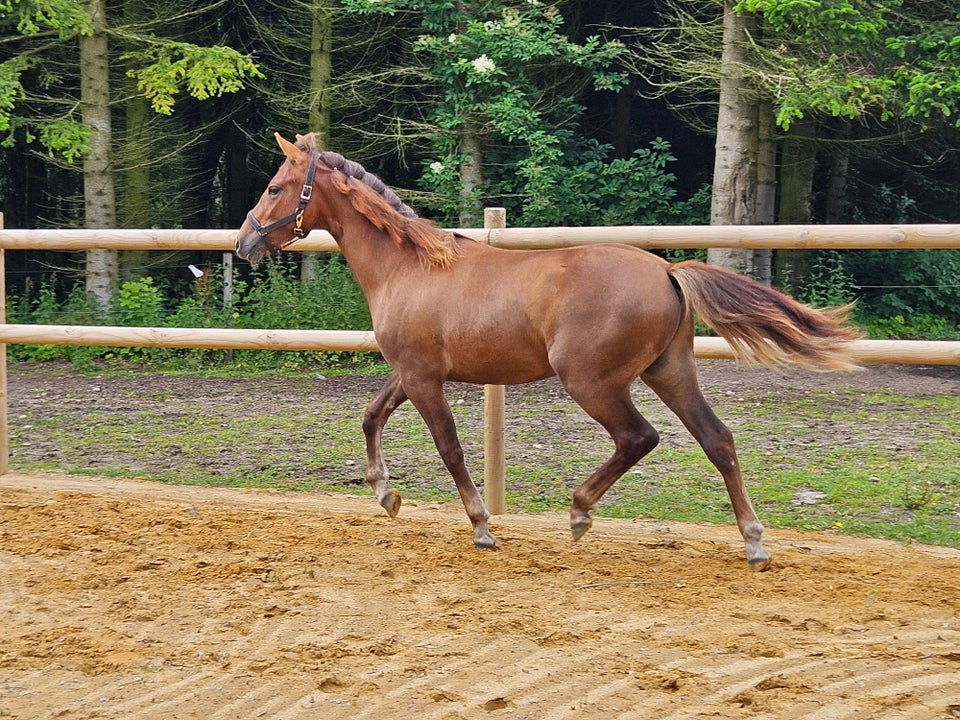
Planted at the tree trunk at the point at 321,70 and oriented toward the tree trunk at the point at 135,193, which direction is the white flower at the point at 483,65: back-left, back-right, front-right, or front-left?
back-left

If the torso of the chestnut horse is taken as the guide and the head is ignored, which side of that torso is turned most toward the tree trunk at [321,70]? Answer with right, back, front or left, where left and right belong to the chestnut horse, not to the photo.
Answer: right

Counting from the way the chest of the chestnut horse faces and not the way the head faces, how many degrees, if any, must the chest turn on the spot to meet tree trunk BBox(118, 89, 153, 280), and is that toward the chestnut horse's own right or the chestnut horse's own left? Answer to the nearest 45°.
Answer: approximately 45° to the chestnut horse's own right

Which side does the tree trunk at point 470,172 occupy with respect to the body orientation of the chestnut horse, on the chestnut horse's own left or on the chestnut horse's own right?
on the chestnut horse's own right

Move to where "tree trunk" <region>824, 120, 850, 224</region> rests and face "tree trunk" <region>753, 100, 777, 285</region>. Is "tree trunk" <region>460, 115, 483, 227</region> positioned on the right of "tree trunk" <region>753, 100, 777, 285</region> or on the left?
right

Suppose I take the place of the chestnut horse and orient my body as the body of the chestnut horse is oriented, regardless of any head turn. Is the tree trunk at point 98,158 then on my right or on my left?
on my right

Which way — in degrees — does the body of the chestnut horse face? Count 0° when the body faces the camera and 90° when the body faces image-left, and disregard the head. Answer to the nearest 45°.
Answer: approximately 90°

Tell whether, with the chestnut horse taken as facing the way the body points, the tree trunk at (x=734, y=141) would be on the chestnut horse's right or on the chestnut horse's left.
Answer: on the chestnut horse's right

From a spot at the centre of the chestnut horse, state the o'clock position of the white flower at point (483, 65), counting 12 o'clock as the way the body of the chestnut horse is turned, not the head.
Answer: The white flower is roughly at 3 o'clock from the chestnut horse.
